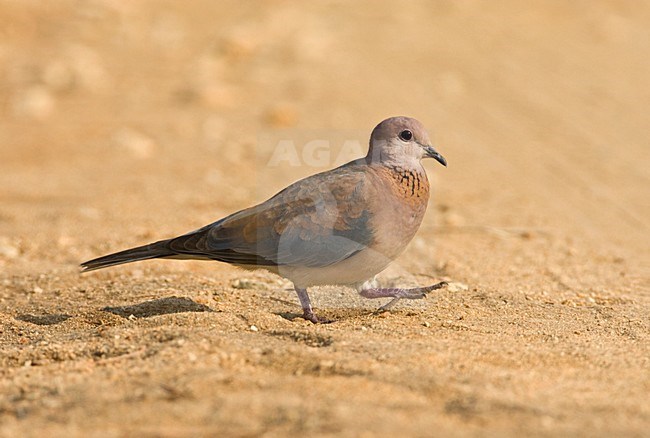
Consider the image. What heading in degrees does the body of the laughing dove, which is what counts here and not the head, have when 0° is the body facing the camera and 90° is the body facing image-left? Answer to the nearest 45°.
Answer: approximately 270°
